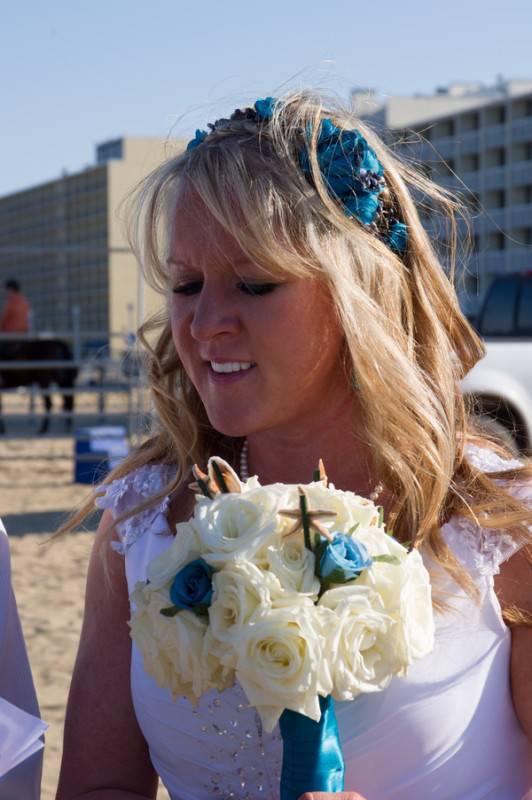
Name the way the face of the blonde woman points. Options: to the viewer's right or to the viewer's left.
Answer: to the viewer's left

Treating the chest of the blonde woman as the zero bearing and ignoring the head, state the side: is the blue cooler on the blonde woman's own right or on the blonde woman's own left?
on the blonde woman's own right

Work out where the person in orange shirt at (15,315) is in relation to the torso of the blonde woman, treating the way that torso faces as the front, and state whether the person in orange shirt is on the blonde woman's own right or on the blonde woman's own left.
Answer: on the blonde woman's own right

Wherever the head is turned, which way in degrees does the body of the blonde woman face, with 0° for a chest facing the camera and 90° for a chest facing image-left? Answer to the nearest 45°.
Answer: approximately 45°
